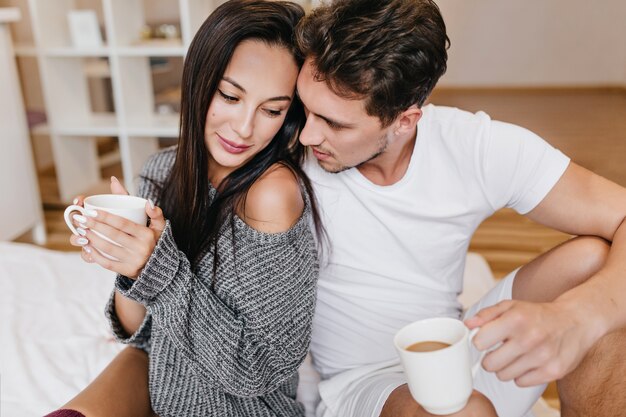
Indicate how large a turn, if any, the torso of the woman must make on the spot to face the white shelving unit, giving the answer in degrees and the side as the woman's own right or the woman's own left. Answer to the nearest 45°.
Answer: approximately 135° to the woman's own right

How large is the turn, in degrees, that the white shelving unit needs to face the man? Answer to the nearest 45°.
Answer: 0° — it already faces them

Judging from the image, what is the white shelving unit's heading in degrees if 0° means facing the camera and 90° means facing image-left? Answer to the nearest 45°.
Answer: approximately 0°

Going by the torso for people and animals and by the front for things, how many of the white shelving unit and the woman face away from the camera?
0

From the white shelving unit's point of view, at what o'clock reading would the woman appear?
The woman is roughly at 12 o'clock from the white shelving unit.

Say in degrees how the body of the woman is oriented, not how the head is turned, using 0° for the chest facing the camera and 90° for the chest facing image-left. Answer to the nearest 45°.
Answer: approximately 45°
